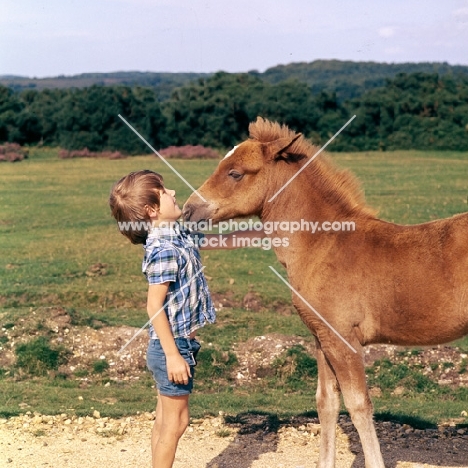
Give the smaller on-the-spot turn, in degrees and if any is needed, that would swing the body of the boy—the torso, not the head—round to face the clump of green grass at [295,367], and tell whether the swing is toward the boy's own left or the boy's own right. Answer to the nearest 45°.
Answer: approximately 90° to the boy's own left

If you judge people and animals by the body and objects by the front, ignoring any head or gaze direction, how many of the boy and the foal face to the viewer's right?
1

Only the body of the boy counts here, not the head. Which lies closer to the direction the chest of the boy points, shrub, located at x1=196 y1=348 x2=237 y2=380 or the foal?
the foal

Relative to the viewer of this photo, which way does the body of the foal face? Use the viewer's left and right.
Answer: facing to the left of the viewer

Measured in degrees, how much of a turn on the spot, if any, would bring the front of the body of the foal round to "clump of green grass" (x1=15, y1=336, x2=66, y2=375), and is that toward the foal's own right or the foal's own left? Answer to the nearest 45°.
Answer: approximately 45° to the foal's own right

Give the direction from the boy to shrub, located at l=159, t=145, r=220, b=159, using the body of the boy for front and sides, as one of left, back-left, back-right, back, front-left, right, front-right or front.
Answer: left

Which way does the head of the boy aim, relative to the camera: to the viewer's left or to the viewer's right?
to the viewer's right

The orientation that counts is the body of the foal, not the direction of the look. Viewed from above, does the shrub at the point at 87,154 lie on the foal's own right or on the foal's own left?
on the foal's own right

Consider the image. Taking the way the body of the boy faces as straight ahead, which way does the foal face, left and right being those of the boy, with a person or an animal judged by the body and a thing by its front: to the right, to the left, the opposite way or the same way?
the opposite way

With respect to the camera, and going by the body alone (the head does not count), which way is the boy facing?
to the viewer's right

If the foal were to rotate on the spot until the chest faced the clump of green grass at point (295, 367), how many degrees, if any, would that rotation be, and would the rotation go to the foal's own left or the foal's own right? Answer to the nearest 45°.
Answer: approximately 90° to the foal's own right

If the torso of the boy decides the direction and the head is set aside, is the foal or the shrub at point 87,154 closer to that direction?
the foal
